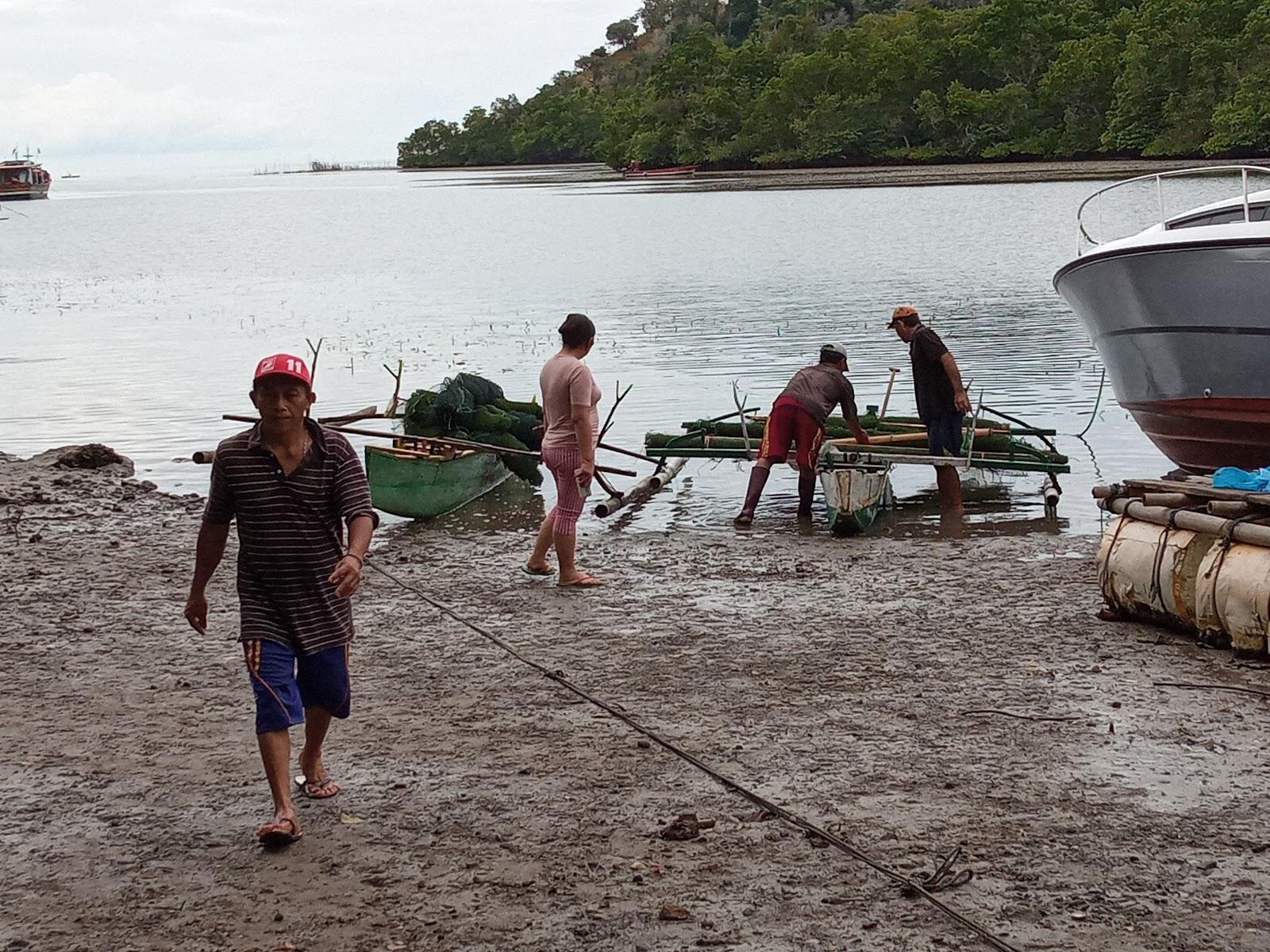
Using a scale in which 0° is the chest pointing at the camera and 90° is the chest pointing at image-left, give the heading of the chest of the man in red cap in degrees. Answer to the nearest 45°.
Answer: approximately 0°

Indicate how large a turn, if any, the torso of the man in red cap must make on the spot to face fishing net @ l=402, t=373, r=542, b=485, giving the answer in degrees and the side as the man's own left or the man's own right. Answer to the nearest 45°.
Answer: approximately 180°

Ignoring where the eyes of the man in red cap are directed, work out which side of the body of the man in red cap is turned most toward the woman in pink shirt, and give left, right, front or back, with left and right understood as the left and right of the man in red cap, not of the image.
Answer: back

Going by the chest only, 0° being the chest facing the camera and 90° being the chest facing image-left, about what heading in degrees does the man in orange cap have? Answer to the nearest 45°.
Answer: approximately 90°

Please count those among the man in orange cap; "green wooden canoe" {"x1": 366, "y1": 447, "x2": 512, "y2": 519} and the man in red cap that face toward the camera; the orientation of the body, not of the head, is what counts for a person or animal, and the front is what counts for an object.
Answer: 1

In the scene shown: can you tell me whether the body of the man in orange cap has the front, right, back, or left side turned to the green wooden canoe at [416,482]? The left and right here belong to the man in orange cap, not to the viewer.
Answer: front

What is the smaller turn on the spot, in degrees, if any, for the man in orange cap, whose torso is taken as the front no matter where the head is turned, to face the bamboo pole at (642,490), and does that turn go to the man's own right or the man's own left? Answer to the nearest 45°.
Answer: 0° — they already face it

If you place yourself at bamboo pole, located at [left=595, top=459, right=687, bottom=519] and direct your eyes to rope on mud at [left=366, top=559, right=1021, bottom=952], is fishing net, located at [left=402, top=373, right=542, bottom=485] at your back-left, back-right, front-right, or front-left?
back-right
